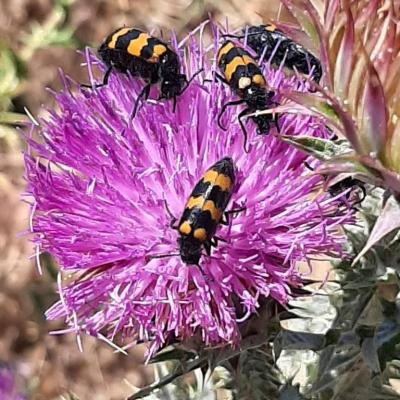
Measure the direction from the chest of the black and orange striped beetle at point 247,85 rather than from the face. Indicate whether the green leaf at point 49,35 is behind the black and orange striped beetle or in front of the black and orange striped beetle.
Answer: behind

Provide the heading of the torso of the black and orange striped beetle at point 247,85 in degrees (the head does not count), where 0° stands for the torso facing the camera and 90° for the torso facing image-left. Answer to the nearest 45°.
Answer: approximately 315°
